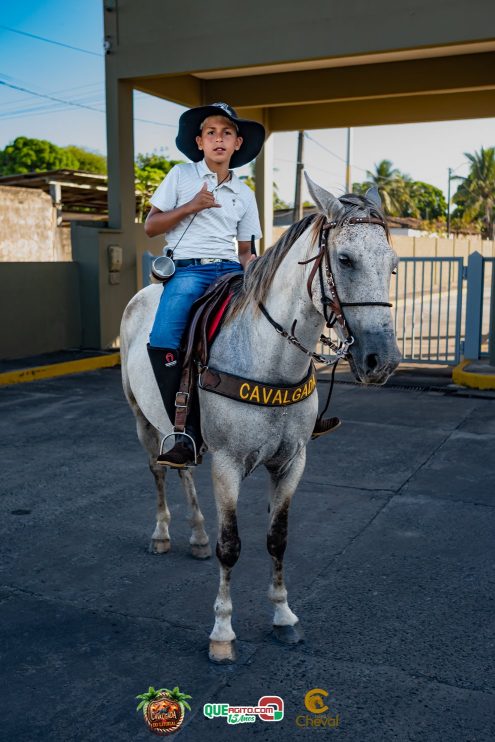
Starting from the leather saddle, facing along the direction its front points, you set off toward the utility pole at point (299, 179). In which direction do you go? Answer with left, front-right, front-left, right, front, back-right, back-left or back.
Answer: back-left

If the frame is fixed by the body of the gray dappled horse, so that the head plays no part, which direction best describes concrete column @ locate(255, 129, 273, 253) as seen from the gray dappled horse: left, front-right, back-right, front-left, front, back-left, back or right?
back-left

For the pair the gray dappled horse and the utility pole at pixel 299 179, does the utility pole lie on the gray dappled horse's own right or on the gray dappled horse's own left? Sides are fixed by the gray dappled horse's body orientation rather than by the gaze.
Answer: on the gray dappled horse's own left

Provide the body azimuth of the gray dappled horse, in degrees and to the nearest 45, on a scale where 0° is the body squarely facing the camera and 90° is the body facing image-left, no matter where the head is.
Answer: approximately 315°

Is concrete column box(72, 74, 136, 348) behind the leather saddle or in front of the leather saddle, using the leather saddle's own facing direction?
behind

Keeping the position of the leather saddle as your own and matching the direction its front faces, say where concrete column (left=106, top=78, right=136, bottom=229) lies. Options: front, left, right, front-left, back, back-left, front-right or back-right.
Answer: back-left

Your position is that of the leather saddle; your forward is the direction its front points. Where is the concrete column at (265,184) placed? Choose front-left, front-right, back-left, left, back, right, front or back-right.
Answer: back-left

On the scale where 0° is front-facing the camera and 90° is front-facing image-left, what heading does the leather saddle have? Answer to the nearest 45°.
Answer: approximately 315°
